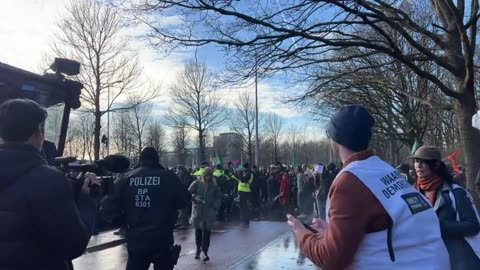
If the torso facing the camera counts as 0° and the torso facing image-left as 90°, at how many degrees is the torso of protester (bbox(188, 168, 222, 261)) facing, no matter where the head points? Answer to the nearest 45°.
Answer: approximately 0°

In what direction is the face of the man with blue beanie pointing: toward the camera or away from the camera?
away from the camera

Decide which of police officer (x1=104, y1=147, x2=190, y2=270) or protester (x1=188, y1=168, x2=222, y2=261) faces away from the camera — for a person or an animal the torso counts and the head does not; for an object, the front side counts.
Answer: the police officer

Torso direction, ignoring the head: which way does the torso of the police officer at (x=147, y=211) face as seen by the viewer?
away from the camera

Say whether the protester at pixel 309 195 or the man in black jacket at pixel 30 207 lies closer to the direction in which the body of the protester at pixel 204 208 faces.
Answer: the man in black jacket

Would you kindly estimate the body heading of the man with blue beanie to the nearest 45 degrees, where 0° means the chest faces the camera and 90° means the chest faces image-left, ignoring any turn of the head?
approximately 135°

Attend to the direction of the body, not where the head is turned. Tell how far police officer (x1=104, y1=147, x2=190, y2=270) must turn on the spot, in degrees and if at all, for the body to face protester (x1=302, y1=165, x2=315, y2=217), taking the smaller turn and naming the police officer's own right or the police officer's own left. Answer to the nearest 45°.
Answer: approximately 45° to the police officer's own right

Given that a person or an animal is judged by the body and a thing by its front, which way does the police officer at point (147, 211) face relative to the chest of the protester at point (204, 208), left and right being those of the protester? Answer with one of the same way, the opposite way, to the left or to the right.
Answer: the opposite way

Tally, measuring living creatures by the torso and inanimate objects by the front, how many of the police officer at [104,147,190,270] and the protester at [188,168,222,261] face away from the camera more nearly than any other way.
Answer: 1

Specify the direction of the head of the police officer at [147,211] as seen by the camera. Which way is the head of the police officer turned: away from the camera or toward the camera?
away from the camera

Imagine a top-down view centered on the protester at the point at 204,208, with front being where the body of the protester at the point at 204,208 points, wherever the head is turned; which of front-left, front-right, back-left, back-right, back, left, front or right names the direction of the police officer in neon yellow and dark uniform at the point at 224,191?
back
